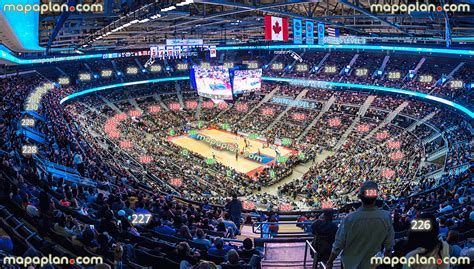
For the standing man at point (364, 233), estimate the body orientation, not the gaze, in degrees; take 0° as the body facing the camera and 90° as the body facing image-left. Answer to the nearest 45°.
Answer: approximately 180°

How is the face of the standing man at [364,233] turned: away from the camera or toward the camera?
away from the camera

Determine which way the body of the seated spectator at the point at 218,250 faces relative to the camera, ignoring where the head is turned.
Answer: away from the camera

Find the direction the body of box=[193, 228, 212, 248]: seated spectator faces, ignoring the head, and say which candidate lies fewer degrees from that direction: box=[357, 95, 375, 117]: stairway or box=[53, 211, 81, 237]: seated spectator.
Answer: the stairway

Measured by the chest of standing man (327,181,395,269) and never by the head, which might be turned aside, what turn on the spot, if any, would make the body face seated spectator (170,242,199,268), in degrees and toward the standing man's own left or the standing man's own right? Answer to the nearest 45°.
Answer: approximately 45° to the standing man's own left

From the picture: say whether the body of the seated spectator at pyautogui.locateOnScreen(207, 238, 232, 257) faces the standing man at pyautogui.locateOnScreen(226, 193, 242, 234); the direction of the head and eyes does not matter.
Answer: yes

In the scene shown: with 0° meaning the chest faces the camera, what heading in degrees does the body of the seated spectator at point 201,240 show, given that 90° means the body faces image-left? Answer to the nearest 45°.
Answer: approximately 180°
